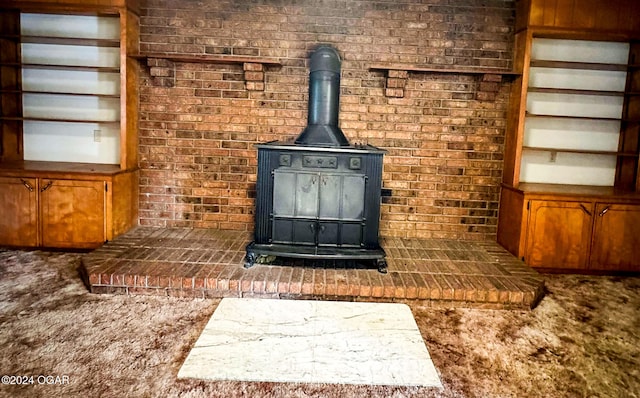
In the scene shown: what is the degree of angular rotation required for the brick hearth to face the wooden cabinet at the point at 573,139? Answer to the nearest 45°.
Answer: approximately 135° to its left

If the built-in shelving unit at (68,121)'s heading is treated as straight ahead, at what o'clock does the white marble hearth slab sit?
The white marble hearth slab is roughly at 10 o'clock from the built-in shelving unit.

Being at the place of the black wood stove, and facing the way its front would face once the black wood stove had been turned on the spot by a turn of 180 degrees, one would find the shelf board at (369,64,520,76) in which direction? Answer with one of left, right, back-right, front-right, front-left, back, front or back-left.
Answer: front-right

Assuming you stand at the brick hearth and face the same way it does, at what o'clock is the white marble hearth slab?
The white marble hearth slab is roughly at 12 o'clock from the brick hearth.

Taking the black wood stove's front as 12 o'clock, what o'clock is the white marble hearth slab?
The white marble hearth slab is roughly at 12 o'clock from the black wood stove.

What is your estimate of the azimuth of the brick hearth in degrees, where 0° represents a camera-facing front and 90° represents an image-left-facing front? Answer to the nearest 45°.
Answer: approximately 0°

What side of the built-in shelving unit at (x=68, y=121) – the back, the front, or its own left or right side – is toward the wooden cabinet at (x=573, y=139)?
left

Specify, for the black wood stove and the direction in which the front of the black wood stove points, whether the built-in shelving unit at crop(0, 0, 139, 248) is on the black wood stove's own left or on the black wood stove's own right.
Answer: on the black wood stove's own right

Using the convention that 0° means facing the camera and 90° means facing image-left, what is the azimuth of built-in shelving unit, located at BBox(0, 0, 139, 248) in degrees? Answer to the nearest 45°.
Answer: approximately 45°

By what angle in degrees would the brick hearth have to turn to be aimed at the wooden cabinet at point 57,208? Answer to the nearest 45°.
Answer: approximately 90° to its right

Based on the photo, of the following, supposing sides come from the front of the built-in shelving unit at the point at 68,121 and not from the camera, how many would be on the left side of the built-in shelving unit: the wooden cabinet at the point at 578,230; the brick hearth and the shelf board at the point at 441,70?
3

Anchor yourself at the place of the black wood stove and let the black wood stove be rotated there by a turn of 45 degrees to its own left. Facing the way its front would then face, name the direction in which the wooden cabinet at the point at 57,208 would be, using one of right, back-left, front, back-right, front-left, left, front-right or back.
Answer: back-right

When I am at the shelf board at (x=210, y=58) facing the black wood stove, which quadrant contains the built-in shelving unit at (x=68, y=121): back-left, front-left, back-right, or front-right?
back-right
